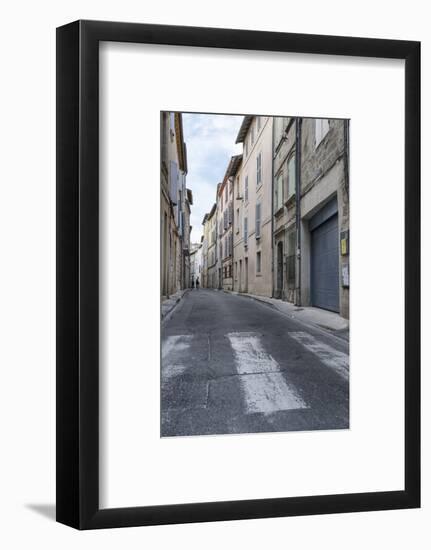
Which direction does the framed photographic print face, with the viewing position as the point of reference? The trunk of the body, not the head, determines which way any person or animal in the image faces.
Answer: facing the viewer and to the right of the viewer
